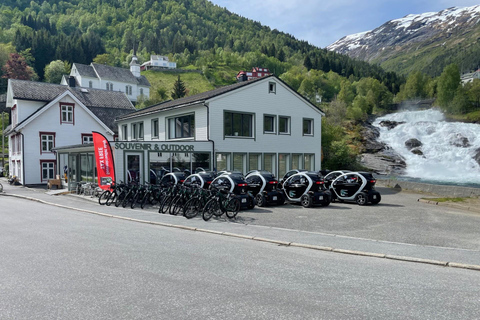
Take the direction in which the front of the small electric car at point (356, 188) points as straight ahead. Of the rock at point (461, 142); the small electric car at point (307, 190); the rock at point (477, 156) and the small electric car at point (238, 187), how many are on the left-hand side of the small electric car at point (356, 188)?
2

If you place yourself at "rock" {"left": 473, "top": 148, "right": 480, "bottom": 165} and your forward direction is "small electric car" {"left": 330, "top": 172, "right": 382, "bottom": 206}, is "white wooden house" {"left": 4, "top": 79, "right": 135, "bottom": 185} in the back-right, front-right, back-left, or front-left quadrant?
front-right

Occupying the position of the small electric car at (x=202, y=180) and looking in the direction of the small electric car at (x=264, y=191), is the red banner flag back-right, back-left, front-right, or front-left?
back-left

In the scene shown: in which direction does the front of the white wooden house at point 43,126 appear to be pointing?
toward the camera

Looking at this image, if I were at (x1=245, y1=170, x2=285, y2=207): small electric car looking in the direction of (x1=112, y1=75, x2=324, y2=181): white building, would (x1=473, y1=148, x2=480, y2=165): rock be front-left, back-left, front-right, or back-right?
front-right
